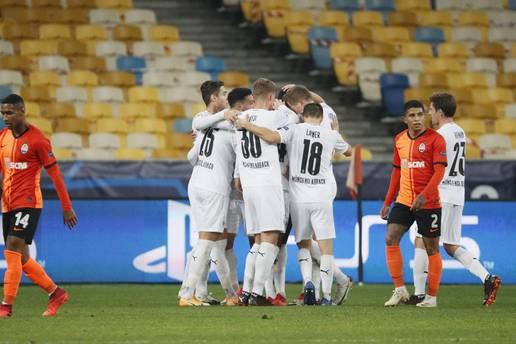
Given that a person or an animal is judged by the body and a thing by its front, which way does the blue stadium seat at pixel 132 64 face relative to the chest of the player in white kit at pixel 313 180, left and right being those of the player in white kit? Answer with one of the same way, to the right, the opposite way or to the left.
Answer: the opposite way

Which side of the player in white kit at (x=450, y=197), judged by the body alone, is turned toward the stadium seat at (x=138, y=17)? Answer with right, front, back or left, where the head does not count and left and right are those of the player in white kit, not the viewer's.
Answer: front

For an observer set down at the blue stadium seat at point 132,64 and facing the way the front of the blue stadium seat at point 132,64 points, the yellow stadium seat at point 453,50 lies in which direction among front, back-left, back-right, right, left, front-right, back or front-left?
left

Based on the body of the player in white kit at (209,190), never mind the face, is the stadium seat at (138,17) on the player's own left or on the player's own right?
on the player's own left

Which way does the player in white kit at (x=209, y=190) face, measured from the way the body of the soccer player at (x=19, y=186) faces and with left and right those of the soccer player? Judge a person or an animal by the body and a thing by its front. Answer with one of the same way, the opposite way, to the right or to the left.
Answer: the opposite way

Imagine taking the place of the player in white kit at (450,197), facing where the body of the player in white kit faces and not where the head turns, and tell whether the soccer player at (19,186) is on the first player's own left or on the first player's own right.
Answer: on the first player's own left

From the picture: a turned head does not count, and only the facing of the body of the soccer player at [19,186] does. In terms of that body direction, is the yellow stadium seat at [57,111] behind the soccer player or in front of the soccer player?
behind

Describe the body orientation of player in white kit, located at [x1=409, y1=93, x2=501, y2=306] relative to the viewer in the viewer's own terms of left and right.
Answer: facing away from the viewer and to the left of the viewer

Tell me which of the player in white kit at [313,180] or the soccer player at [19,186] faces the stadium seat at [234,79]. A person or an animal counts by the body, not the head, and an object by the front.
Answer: the player in white kit

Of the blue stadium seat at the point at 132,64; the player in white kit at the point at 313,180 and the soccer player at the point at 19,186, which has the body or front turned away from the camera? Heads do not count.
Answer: the player in white kit

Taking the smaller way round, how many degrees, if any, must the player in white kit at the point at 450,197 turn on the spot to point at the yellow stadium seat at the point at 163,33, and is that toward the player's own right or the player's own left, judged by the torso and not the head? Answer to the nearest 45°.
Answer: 0° — they already face it
